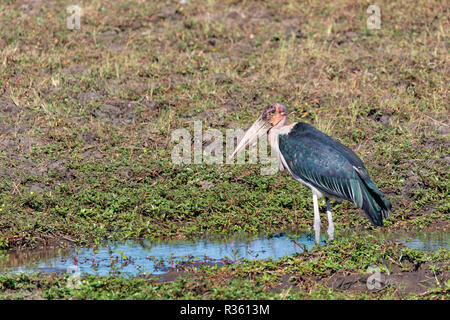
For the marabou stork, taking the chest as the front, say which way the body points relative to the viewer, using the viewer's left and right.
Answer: facing to the left of the viewer
